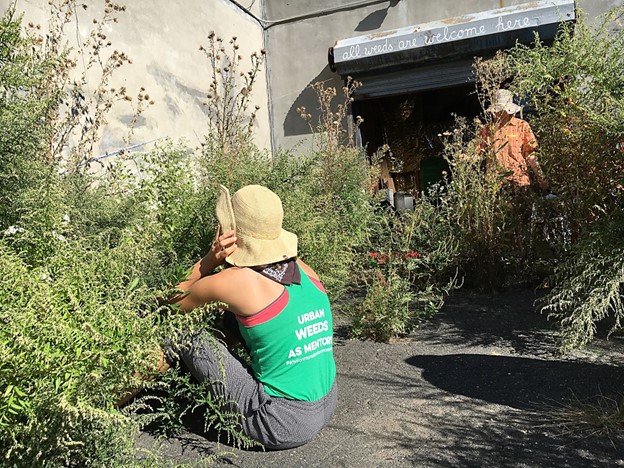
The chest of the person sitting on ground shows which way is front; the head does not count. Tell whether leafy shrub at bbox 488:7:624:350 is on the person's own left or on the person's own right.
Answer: on the person's own right

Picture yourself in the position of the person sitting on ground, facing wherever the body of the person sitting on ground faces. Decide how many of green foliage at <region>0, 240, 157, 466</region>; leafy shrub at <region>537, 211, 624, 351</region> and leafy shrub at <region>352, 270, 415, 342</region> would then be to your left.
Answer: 1

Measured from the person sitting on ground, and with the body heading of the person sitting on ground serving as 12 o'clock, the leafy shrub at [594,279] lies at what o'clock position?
The leafy shrub is roughly at 4 o'clock from the person sitting on ground.

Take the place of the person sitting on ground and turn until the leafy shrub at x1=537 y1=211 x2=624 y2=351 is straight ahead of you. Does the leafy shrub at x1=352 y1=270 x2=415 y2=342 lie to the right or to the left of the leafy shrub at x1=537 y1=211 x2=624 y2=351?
left

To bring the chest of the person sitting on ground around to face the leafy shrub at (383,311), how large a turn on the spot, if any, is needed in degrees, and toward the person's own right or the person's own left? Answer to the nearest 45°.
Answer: approximately 90° to the person's own right

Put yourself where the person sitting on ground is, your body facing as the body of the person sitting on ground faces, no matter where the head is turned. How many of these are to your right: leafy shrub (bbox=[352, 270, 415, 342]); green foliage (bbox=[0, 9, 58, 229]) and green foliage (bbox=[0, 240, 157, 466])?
1

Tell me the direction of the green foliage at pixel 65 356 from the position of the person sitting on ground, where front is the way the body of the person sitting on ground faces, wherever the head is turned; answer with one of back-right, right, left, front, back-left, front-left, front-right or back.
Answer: left

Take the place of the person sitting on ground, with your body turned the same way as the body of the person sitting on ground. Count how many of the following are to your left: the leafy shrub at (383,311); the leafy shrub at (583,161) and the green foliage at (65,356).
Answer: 1

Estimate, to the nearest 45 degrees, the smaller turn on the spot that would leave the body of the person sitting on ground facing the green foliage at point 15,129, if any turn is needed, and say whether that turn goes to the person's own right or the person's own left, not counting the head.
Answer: approximately 45° to the person's own left

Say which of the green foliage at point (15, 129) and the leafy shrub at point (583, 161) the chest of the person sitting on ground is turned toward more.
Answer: the green foliage

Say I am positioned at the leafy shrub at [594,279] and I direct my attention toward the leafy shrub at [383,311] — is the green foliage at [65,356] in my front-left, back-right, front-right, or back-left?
front-left

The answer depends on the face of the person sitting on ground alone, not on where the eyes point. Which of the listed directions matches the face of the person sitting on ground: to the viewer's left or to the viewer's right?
to the viewer's left

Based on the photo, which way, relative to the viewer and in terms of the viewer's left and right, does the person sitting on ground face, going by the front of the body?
facing away from the viewer and to the left of the viewer
